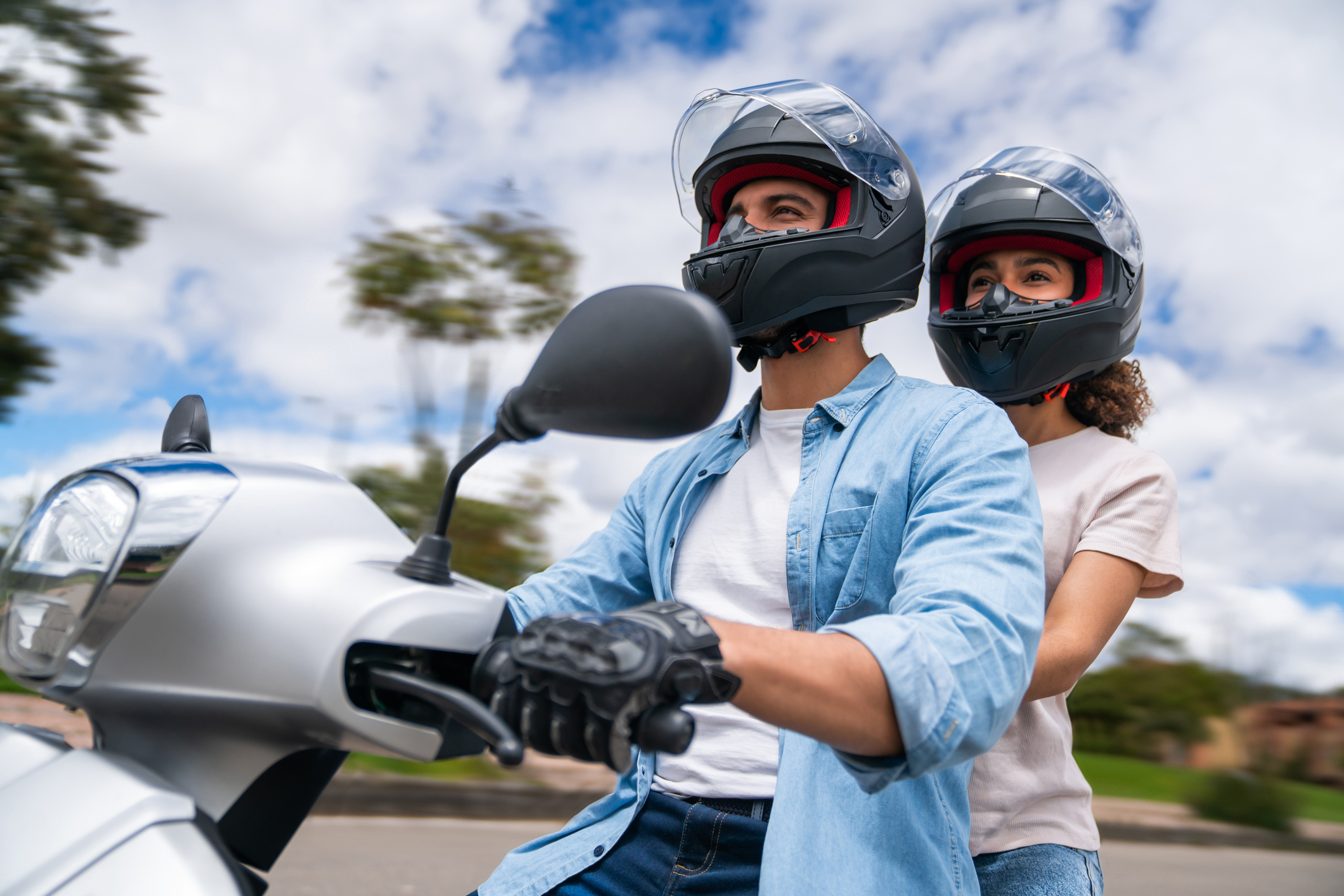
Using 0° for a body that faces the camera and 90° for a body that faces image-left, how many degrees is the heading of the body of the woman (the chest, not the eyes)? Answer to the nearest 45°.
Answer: approximately 45°

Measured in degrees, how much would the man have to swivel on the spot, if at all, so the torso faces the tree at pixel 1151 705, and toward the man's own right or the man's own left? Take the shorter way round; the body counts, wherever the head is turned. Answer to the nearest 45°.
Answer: approximately 180°

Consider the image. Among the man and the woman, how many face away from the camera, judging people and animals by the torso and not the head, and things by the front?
0

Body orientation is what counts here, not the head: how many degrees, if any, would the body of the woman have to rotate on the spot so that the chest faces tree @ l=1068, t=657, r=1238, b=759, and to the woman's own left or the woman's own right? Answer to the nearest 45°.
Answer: approximately 135° to the woman's own right

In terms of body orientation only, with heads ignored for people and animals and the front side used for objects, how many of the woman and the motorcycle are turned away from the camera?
0

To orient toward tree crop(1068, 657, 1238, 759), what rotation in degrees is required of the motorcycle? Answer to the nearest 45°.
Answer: approximately 180°

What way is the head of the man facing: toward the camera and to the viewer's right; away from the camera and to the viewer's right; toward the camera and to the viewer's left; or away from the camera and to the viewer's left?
toward the camera and to the viewer's left

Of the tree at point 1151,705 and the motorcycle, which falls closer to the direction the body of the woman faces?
the motorcycle

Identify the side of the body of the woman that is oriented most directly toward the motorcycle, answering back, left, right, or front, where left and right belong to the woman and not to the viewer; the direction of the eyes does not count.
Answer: front

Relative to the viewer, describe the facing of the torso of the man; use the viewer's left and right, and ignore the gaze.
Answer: facing the viewer and to the left of the viewer

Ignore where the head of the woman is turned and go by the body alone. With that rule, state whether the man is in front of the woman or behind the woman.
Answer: in front
